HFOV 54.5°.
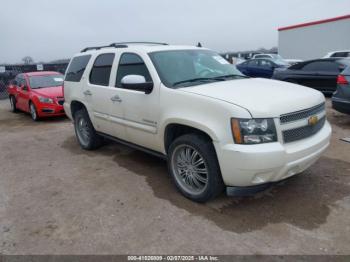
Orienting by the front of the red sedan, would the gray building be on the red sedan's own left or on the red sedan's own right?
on the red sedan's own left

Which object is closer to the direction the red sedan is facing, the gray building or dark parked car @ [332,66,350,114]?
the dark parked car

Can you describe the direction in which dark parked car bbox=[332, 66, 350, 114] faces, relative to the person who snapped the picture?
facing away from the viewer and to the right of the viewer

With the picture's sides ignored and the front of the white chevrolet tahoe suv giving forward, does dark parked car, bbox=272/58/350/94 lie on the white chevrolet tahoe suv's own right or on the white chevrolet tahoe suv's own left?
on the white chevrolet tahoe suv's own left

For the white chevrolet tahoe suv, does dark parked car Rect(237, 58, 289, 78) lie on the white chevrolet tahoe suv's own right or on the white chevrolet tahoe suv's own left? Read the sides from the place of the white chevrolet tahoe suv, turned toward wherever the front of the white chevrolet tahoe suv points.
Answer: on the white chevrolet tahoe suv's own left

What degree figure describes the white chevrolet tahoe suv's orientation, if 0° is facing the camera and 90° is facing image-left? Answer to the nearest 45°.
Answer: approximately 315°

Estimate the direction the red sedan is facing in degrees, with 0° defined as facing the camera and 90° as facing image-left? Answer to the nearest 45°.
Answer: approximately 315°

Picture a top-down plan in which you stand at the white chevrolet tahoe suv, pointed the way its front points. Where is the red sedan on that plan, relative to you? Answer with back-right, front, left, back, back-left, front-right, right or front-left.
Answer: back
